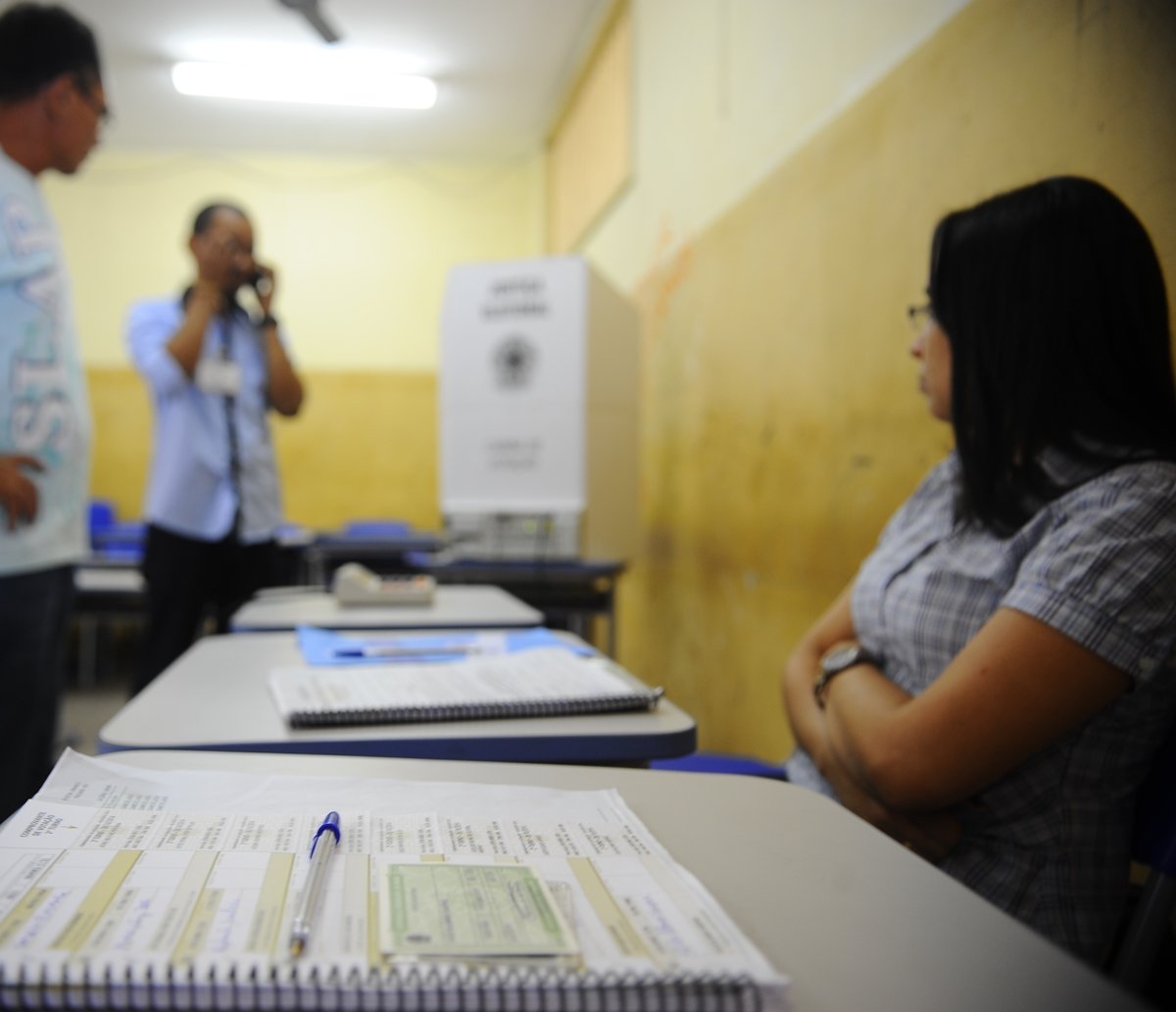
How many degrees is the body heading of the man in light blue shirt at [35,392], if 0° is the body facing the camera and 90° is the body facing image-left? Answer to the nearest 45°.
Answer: approximately 270°

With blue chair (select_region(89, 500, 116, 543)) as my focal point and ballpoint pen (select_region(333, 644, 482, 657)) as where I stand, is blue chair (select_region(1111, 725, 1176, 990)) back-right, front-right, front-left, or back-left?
back-right

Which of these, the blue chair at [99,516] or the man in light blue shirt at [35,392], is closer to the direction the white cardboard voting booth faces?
the man in light blue shirt

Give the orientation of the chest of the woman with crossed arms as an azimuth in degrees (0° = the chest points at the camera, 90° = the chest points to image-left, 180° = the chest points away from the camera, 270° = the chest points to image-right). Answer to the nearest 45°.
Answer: approximately 90°

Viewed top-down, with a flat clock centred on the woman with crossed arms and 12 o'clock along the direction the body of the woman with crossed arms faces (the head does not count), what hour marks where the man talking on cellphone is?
The man talking on cellphone is roughly at 1 o'clock from the woman with crossed arms.

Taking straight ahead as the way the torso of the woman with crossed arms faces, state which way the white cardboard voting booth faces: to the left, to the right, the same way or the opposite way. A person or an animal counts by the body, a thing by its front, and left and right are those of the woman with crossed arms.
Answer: to the left

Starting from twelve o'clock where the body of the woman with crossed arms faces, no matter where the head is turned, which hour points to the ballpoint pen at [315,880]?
The ballpoint pen is roughly at 10 o'clock from the woman with crossed arms.

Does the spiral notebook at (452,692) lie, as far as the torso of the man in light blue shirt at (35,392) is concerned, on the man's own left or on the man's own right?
on the man's own right

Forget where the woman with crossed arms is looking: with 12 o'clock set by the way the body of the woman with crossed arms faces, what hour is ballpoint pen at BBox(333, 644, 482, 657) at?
The ballpoint pen is roughly at 12 o'clock from the woman with crossed arms.

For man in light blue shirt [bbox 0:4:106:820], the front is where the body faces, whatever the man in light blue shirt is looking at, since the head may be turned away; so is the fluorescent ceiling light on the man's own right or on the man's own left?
on the man's own left

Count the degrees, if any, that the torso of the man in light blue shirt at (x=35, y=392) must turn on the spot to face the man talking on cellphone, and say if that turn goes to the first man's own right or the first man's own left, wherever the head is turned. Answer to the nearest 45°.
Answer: approximately 45° to the first man's own left

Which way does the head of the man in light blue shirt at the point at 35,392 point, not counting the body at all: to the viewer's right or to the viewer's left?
to the viewer's right
